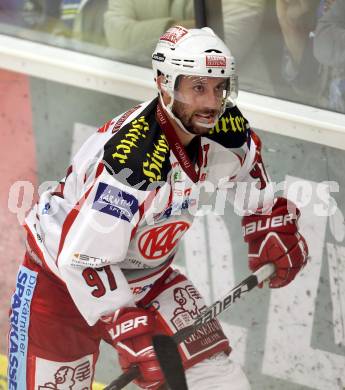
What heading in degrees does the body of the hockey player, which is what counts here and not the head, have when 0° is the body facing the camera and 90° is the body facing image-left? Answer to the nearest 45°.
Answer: approximately 315°
